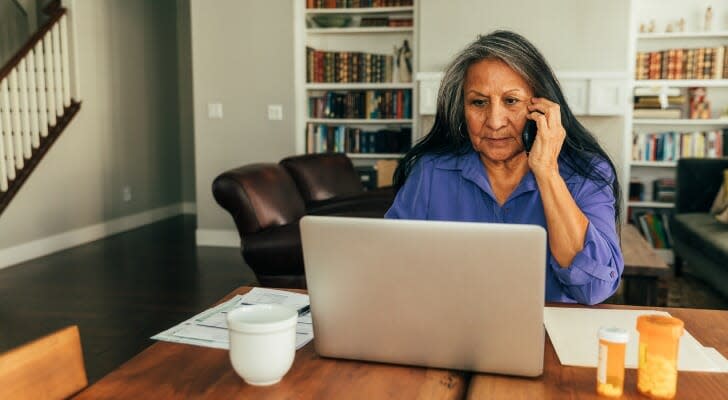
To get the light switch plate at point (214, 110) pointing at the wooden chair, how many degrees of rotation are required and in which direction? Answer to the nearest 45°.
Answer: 0° — it already faces it

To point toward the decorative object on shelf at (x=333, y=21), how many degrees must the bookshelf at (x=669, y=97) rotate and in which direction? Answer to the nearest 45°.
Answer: approximately 90° to its right

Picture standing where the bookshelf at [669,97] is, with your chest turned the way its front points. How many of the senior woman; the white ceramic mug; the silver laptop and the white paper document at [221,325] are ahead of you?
4

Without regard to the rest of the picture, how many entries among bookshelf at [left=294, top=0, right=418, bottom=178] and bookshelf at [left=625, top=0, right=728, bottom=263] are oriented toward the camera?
2

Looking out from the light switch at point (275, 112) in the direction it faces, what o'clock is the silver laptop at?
The silver laptop is roughly at 12 o'clock from the light switch.

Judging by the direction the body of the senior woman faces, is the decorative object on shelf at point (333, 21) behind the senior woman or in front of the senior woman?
behind

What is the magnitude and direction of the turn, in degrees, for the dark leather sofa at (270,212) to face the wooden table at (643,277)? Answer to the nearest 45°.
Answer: approximately 45° to its left

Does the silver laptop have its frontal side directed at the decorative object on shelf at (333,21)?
yes

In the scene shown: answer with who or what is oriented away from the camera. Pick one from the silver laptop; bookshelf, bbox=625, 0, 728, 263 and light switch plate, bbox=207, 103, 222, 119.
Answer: the silver laptop

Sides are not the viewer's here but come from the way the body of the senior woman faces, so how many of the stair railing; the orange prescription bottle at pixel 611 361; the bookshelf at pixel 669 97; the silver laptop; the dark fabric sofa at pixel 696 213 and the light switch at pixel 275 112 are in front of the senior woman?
2

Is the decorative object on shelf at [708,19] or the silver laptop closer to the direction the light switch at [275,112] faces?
the silver laptop

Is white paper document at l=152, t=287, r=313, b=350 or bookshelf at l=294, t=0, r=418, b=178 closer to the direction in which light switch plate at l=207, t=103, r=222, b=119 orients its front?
the white paper document

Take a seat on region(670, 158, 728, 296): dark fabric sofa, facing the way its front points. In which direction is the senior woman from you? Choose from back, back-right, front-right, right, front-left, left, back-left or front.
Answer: front-left

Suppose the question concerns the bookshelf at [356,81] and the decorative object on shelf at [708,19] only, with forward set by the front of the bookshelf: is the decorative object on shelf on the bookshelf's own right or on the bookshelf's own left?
on the bookshelf's own left

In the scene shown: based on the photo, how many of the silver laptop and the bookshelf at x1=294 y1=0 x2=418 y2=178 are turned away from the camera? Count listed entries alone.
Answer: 1

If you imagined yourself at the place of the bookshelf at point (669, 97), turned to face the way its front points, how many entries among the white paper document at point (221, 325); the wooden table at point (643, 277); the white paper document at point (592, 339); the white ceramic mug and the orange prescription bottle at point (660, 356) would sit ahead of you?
5
